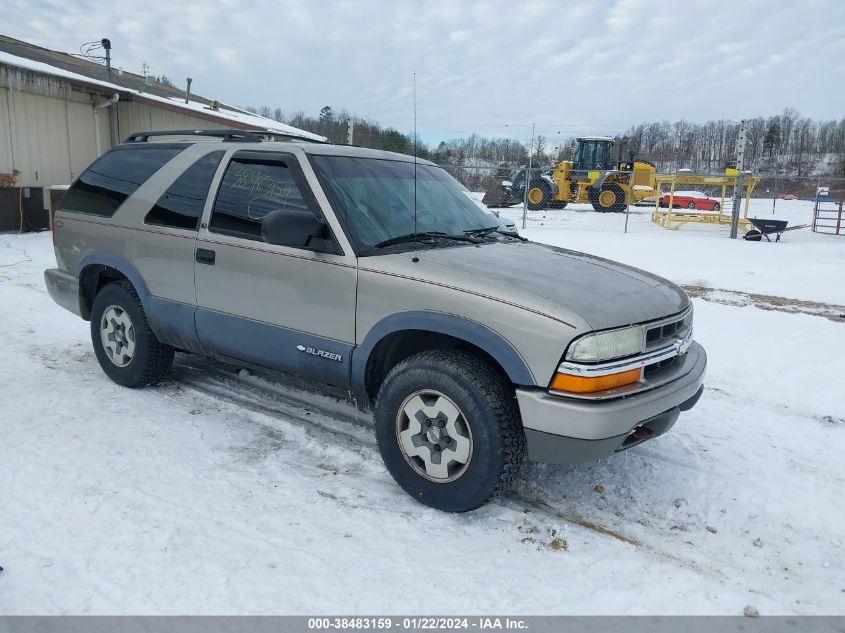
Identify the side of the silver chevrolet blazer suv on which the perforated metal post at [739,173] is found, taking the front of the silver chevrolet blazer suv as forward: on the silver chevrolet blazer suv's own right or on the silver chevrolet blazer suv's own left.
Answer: on the silver chevrolet blazer suv's own left

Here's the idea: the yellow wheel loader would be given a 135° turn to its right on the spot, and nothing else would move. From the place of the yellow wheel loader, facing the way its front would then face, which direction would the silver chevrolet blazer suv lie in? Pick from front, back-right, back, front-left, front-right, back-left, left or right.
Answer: back-right

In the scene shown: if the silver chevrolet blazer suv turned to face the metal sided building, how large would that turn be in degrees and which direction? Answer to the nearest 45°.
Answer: approximately 180°

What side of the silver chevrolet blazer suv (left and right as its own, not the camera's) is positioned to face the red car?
left

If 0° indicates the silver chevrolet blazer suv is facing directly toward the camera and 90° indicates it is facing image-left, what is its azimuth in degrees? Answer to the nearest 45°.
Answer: approximately 315°

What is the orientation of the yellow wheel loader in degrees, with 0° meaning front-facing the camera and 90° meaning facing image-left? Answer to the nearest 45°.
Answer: approximately 90°

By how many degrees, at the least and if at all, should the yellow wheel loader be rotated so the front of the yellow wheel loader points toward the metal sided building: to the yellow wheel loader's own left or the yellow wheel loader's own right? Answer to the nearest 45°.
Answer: approximately 45° to the yellow wheel loader's own left

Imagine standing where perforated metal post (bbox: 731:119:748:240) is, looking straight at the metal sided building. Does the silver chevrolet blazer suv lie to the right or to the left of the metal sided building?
left

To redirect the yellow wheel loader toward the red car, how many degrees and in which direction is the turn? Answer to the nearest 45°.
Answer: approximately 135° to its right
